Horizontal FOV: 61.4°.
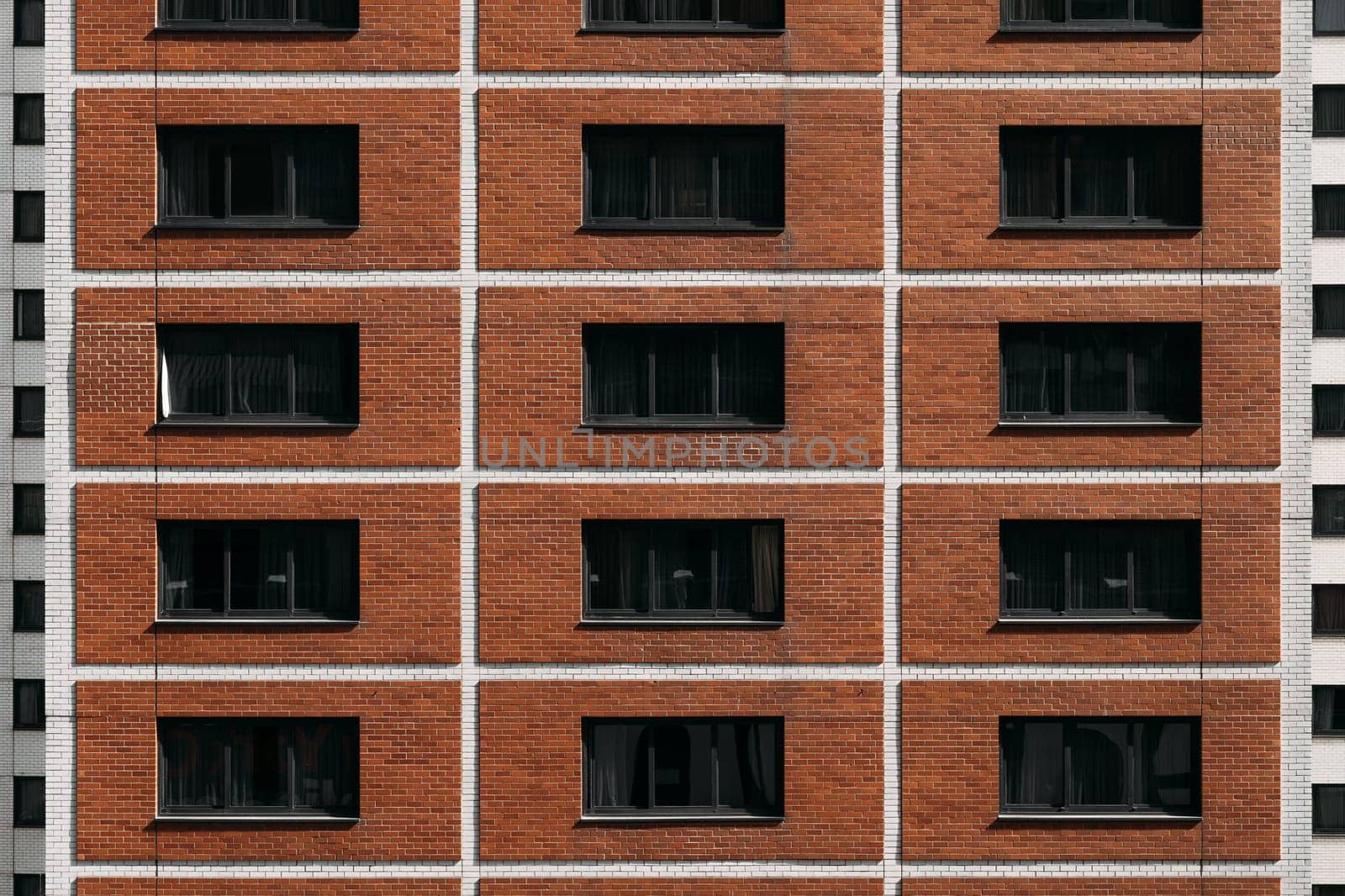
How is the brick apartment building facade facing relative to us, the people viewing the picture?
facing the viewer
